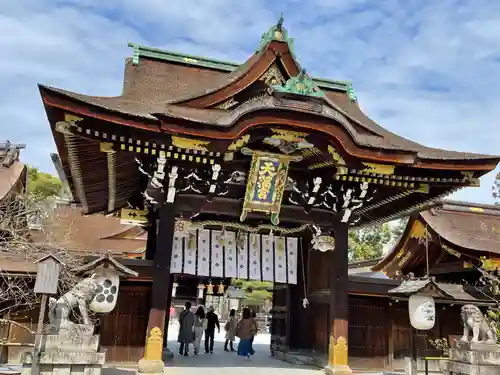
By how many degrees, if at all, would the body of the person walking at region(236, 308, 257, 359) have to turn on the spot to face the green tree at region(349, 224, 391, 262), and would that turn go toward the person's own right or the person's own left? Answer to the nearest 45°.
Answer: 0° — they already face it

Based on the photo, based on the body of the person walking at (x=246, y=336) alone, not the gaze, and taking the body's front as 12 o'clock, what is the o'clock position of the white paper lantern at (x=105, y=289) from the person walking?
The white paper lantern is roughly at 7 o'clock from the person walking.

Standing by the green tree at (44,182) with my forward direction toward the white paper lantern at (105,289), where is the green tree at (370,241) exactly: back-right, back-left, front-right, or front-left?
front-left

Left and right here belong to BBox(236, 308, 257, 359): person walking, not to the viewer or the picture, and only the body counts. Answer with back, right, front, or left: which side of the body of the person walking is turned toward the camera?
back

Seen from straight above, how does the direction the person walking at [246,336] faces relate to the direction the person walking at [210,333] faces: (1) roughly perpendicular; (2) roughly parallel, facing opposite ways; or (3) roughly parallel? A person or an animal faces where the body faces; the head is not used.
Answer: roughly parallel

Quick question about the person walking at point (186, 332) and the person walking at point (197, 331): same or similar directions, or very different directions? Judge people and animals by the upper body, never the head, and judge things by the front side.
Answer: same or similar directions

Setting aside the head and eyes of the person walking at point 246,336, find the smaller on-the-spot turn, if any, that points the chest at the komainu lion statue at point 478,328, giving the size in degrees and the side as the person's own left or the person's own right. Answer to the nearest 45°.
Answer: approximately 135° to the person's own right

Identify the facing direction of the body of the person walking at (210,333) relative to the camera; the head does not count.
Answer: away from the camera
